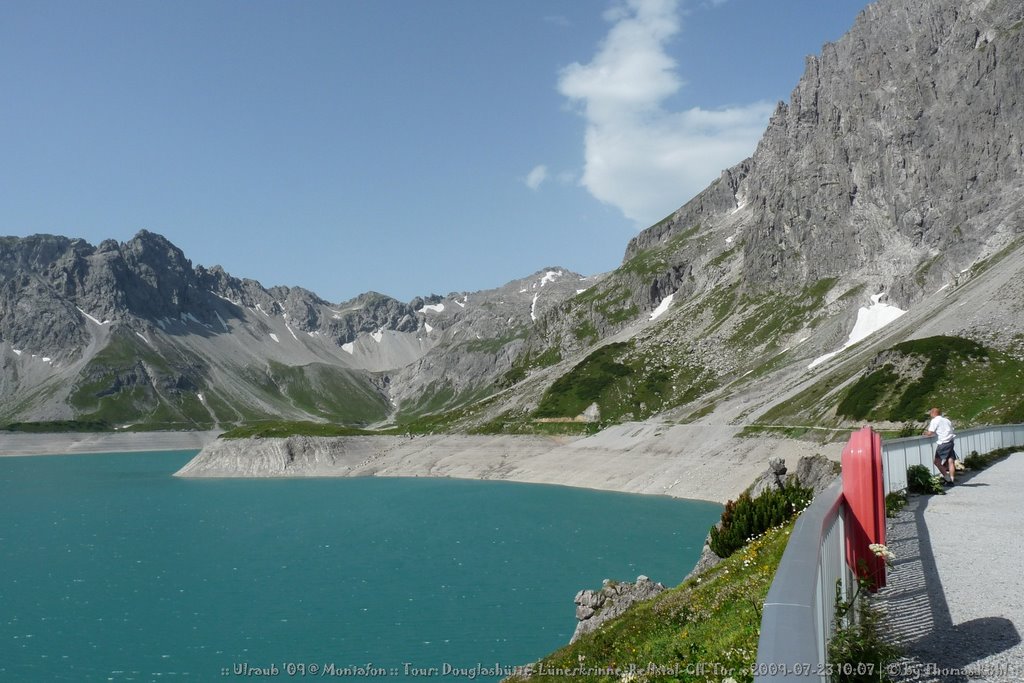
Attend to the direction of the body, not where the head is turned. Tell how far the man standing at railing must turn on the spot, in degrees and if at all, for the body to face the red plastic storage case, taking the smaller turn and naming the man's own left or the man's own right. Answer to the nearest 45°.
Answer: approximately 135° to the man's own left

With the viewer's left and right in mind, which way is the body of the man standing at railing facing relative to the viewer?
facing away from the viewer and to the left of the viewer

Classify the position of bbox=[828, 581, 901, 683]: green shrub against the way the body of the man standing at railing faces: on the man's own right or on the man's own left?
on the man's own left

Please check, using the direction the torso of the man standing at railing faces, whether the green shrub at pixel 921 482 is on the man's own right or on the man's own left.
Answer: on the man's own left

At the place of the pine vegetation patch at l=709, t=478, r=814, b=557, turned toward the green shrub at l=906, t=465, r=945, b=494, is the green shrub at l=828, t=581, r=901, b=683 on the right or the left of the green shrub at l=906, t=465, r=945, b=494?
right

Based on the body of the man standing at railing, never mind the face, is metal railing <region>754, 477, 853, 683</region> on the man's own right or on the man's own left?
on the man's own left
